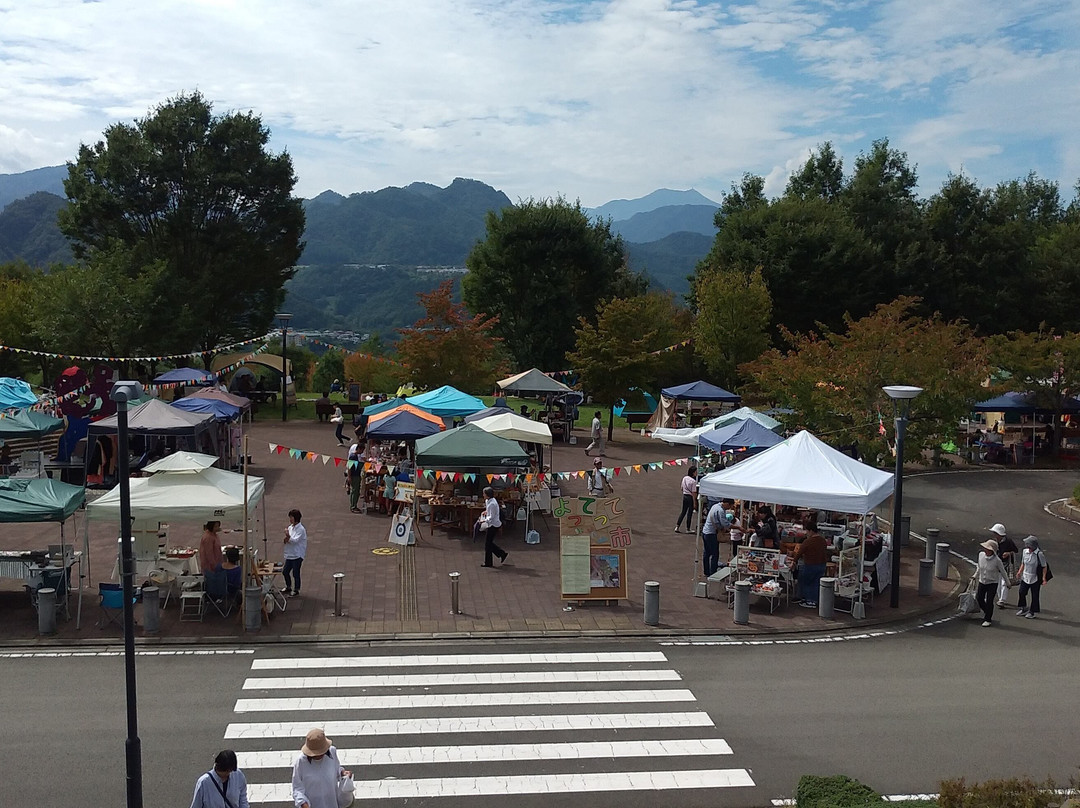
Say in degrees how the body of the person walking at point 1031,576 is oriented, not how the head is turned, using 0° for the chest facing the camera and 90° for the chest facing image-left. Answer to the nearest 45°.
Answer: approximately 45°

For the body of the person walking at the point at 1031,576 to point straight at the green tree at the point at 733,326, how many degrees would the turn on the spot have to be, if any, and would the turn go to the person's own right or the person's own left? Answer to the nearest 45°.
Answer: approximately 90° to the person's own right

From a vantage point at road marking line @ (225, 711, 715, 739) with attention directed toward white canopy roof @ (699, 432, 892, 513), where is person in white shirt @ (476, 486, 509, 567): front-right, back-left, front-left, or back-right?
front-left

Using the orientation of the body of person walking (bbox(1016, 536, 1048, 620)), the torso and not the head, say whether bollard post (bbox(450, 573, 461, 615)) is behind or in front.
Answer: in front

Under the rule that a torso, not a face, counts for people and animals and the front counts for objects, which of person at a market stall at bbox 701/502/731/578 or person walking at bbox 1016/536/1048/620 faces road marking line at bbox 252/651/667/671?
person walking at bbox 1016/536/1048/620

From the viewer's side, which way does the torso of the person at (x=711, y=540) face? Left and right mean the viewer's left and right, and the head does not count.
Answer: facing to the right of the viewer

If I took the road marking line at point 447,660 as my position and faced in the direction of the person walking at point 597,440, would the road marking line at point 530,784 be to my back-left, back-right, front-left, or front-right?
back-right

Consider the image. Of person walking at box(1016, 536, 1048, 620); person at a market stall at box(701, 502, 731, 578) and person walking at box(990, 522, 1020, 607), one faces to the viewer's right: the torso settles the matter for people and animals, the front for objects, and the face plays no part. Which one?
person at a market stall at box(701, 502, 731, 578)
